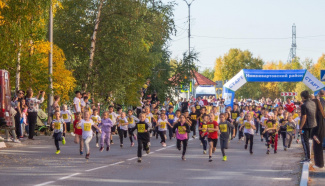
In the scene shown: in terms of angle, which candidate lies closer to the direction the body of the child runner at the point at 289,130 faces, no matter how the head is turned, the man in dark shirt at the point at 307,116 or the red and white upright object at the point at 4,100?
the man in dark shirt

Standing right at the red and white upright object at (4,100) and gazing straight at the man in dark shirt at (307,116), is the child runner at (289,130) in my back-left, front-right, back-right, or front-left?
front-left

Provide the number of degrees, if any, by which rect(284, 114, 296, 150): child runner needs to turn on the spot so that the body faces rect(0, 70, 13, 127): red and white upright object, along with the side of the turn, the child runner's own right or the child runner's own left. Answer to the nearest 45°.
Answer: approximately 90° to the child runner's own right

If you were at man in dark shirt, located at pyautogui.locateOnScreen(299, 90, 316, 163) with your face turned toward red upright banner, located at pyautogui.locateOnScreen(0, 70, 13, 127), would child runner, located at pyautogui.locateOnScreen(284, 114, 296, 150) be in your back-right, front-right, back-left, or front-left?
front-right

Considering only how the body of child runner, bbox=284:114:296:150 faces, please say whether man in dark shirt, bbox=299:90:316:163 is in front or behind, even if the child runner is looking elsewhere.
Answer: in front

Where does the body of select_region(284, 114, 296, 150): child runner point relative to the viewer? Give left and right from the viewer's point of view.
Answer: facing the viewer

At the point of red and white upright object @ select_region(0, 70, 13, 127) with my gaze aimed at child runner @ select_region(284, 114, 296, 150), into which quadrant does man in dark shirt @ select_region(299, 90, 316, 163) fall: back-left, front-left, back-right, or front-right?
front-right
